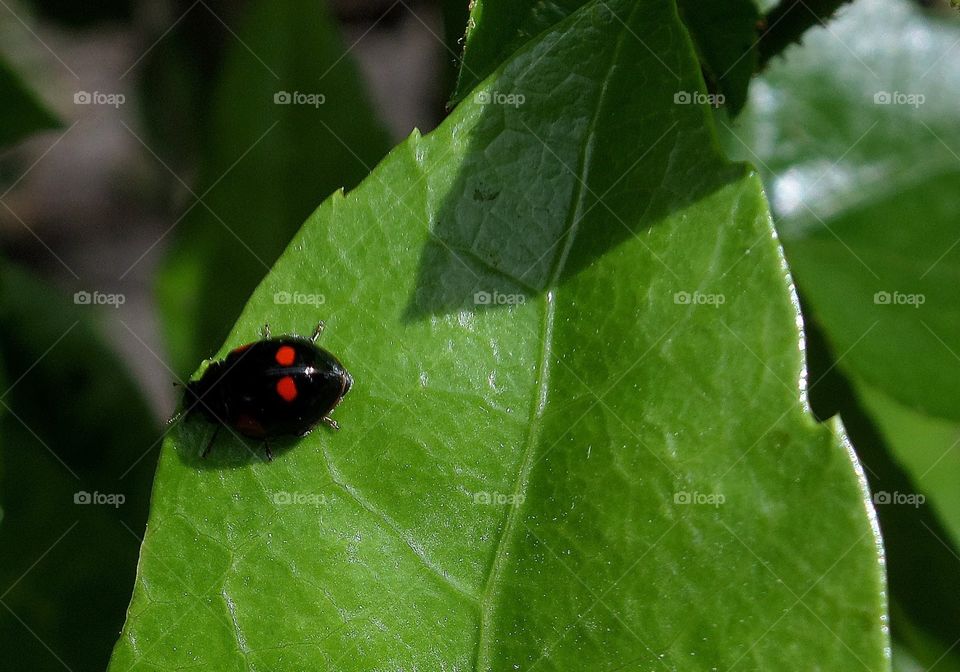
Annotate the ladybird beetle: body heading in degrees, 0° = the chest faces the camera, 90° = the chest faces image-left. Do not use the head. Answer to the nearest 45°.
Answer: approximately 90°

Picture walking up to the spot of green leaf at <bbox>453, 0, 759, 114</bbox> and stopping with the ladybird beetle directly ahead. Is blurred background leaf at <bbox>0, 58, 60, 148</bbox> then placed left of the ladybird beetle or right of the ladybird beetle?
right

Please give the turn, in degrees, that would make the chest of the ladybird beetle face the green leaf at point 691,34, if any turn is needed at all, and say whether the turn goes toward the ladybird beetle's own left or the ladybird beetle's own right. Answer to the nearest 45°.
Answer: approximately 180°

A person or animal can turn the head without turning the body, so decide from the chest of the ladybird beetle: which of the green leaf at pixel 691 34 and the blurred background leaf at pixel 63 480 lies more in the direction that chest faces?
the blurred background leaf

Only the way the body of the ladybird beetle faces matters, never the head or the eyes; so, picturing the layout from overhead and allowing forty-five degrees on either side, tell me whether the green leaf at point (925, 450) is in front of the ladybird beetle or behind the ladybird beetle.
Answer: behind

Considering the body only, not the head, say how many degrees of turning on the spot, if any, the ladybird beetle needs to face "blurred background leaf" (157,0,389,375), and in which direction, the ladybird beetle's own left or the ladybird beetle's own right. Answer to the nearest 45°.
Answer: approximately 90° to the ladybird beetle's own right

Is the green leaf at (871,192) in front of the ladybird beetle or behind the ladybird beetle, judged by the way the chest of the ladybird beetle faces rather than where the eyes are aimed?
behind
